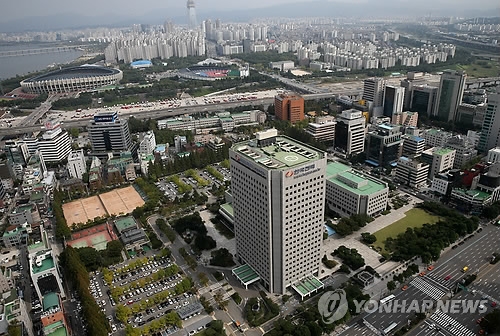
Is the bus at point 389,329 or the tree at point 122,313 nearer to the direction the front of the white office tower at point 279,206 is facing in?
the bus

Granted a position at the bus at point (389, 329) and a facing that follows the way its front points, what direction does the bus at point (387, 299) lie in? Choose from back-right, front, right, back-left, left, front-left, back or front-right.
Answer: back-right

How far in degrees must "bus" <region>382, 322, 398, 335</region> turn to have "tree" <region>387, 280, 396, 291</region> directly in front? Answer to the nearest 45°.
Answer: approximately 135° to its right

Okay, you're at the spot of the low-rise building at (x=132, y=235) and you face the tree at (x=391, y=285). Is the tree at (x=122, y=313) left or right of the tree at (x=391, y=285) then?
right

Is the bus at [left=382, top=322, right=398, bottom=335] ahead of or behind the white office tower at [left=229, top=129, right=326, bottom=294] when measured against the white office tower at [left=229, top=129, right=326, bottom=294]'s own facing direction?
ahead

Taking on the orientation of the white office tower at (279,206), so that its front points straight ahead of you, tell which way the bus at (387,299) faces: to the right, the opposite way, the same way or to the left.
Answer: to the right

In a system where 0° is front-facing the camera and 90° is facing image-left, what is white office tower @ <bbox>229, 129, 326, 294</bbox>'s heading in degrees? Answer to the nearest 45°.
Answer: approximately 315°
